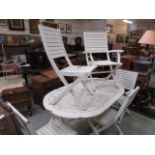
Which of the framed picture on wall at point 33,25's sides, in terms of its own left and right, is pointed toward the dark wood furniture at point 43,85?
front

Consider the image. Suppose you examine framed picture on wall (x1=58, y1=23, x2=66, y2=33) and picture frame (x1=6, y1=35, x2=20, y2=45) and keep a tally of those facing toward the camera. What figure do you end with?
2

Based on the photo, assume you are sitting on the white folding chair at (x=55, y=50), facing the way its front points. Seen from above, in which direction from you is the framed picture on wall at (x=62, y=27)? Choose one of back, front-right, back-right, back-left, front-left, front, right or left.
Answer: back-left

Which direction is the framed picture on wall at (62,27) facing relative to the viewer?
toward the camera

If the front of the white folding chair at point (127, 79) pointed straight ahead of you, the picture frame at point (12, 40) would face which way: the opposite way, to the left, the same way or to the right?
to the left

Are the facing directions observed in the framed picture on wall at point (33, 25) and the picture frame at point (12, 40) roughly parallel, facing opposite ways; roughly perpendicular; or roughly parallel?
roughly parallel

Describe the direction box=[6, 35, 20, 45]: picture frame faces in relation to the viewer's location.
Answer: facing the viewer

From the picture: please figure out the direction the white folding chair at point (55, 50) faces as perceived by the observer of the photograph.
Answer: facing the viewer and to the right of the viewer

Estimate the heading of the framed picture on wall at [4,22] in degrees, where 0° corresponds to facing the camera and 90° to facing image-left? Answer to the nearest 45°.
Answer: approximately 0°

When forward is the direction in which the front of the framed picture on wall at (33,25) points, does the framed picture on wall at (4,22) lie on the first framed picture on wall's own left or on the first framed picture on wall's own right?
on the first framed picture on wall's own right

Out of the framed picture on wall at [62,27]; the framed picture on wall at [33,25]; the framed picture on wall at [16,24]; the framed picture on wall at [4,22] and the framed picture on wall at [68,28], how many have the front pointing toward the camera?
5

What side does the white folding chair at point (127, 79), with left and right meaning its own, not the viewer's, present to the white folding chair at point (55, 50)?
front

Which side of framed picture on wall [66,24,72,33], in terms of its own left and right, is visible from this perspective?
front

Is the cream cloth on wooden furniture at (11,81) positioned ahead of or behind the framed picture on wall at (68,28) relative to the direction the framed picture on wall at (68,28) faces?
ahead
